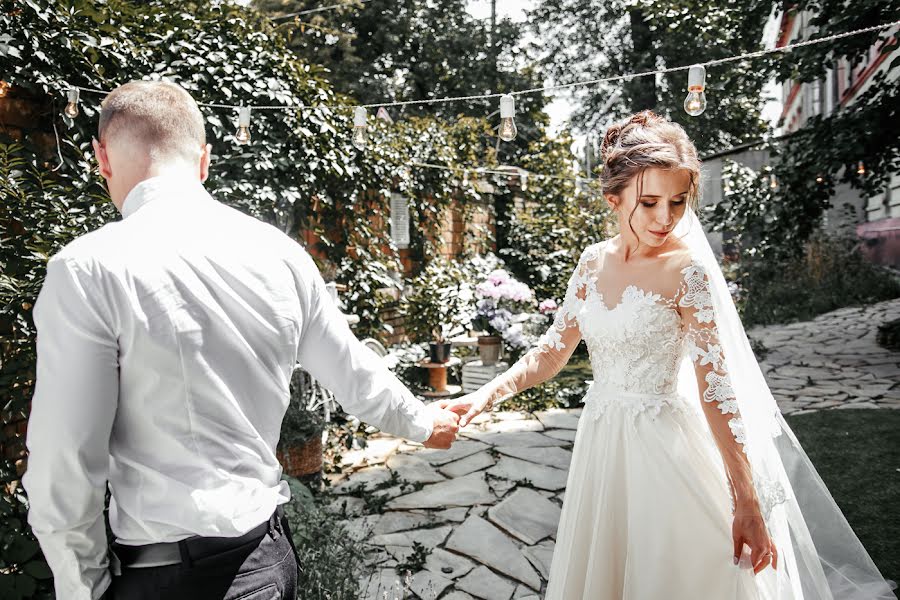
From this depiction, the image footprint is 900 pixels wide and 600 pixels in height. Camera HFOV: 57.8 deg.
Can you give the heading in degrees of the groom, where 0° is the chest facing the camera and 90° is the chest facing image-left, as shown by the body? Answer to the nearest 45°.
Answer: approximately 180°

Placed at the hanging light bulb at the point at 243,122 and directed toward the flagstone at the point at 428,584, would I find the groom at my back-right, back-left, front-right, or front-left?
front-right

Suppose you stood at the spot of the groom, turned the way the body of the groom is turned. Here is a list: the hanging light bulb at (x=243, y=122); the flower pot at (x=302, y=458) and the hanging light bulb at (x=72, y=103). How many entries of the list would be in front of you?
3

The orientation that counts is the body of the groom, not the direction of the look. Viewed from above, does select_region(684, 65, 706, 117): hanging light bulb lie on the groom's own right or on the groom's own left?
on the groom's own right

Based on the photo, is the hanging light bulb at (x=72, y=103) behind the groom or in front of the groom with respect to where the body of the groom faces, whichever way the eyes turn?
in front

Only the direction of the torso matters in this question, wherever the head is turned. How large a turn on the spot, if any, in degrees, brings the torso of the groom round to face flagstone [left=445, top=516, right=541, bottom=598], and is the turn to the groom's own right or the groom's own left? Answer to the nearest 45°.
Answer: approximately 45° to the groom's own right

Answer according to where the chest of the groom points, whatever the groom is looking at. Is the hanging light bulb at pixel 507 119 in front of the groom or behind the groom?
in front

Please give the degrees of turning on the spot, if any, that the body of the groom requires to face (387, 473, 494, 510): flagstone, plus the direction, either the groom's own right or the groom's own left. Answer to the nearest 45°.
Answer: approximately 45° to the groom's own right

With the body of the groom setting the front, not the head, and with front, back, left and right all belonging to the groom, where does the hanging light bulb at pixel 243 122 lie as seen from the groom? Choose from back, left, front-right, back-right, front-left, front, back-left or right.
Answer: front

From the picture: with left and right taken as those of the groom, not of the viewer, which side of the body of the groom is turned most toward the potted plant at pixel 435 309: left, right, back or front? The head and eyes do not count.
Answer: front

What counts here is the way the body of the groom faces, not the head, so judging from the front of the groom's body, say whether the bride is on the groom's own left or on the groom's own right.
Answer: on the groom's own right
